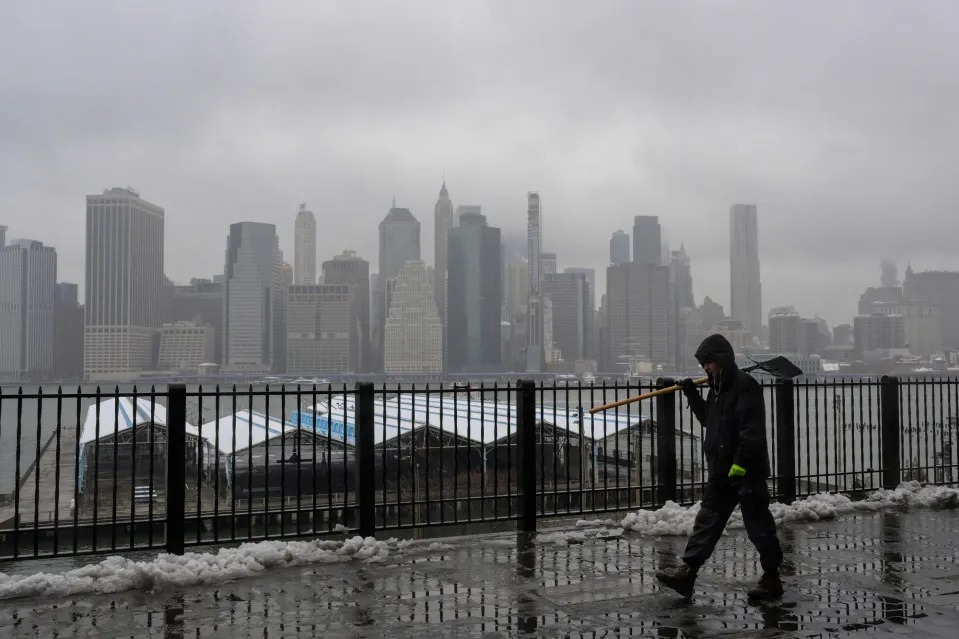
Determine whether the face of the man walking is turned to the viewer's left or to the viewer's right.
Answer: to the viewer's left

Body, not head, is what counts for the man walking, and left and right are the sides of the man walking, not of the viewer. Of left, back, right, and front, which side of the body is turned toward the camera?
left
